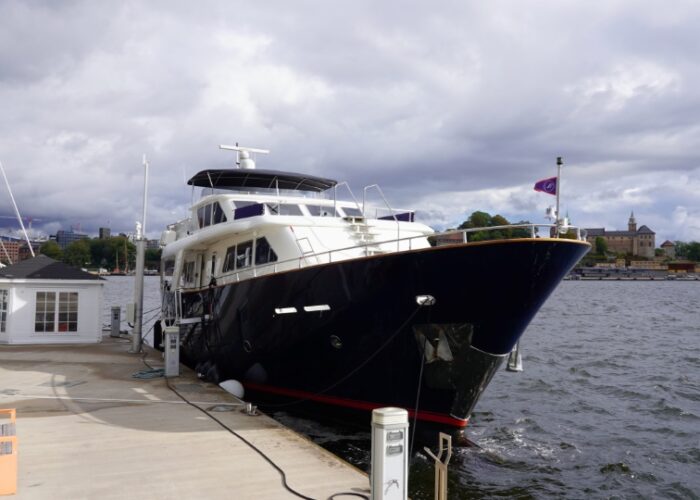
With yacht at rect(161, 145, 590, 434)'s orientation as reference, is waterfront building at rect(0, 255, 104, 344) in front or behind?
behind

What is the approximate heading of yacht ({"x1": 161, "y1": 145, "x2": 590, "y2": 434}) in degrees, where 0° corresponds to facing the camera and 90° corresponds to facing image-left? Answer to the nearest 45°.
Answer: approximately 315°

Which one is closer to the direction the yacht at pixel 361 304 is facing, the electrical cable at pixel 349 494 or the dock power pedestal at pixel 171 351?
the electrical cable

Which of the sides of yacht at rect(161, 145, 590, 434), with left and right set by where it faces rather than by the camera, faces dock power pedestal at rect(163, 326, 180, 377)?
back

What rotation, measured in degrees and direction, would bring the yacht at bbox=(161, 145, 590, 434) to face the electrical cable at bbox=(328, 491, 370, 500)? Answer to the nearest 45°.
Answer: approximately 45° to its right

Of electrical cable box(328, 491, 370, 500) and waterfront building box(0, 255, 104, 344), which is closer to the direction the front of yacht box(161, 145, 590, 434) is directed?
the electrical cable
